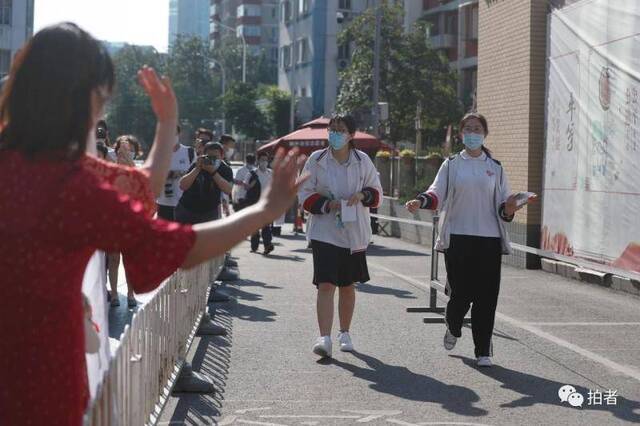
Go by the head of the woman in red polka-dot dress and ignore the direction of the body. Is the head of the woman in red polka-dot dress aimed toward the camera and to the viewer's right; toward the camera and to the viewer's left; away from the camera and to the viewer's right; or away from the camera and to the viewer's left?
away from the camera and to the viewer's right

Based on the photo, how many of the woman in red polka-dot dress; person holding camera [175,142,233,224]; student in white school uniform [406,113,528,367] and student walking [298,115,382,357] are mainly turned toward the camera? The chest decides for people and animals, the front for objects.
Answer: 3

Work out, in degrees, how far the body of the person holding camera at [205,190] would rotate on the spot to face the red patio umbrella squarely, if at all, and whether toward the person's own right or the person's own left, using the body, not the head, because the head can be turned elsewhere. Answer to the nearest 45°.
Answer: approximately 180°

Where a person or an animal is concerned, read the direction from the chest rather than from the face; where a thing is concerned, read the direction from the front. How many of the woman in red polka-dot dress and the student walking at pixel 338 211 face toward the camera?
1

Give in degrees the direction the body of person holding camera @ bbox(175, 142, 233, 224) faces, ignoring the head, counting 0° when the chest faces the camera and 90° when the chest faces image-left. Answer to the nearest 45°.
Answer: approximately 0°

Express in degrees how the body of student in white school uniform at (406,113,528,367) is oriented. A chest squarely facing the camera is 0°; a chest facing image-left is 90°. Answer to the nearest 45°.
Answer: approximately 0°

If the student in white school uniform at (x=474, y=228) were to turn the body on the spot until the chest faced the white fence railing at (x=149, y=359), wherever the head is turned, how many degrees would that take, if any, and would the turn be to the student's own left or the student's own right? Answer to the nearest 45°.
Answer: approximately 45° to the student's own right

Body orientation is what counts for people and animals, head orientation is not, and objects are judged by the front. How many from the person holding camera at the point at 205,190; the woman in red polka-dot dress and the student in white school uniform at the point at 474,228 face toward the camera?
2

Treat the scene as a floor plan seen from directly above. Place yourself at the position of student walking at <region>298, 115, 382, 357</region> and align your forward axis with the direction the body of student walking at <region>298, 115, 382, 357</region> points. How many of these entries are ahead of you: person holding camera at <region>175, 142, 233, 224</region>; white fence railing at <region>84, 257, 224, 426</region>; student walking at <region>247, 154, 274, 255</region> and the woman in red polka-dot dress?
2

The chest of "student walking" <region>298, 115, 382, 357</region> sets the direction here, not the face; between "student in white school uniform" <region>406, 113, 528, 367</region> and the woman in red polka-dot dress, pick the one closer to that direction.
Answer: the woman in red polka-dot dress
